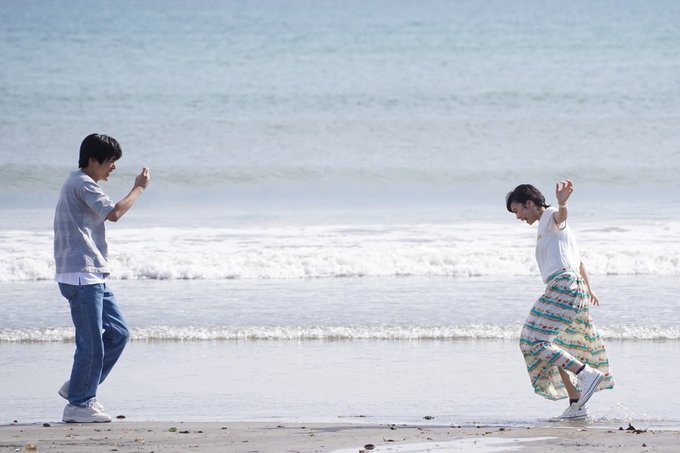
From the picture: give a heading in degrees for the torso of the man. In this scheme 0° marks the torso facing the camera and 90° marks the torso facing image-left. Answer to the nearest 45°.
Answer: approximately 270°

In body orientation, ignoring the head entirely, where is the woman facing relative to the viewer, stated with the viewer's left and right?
facing to the left of the viewer

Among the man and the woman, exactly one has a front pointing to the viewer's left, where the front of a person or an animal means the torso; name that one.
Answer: the woman

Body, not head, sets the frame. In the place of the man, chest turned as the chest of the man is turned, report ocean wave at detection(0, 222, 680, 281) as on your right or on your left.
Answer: on your left

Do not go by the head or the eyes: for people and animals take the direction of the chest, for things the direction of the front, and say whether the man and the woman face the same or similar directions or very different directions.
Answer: very different directions

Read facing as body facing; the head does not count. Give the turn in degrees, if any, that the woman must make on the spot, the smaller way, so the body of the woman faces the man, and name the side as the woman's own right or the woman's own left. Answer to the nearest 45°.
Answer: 0° — they already face them

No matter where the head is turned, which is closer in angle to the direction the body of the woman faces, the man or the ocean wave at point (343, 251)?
the man

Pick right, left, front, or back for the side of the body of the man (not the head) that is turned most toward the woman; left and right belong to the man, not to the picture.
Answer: front

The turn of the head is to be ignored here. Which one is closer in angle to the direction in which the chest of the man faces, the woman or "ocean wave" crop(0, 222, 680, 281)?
the woman

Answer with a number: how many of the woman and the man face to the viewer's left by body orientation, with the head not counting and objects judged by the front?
1

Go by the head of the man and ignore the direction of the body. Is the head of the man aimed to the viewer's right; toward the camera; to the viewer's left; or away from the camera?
to the viewer's right

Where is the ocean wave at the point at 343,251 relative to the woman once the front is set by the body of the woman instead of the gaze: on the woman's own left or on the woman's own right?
on the woman's own right

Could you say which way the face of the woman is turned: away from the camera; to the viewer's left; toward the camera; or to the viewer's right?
to the viewer's left
